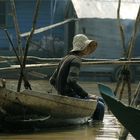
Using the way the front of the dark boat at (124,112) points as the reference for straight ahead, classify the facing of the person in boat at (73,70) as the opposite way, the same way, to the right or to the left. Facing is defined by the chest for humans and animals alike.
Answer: the opposite way

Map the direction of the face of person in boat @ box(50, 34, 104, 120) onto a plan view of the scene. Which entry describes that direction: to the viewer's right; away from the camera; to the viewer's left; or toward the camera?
to the viewer's right

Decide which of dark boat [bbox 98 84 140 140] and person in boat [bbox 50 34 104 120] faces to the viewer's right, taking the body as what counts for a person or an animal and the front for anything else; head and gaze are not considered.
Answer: the person in boat

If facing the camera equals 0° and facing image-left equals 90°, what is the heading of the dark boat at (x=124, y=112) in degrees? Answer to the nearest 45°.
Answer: approximately 90°

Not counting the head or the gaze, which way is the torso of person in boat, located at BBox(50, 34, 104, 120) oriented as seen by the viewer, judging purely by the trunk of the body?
to the viewer's right
